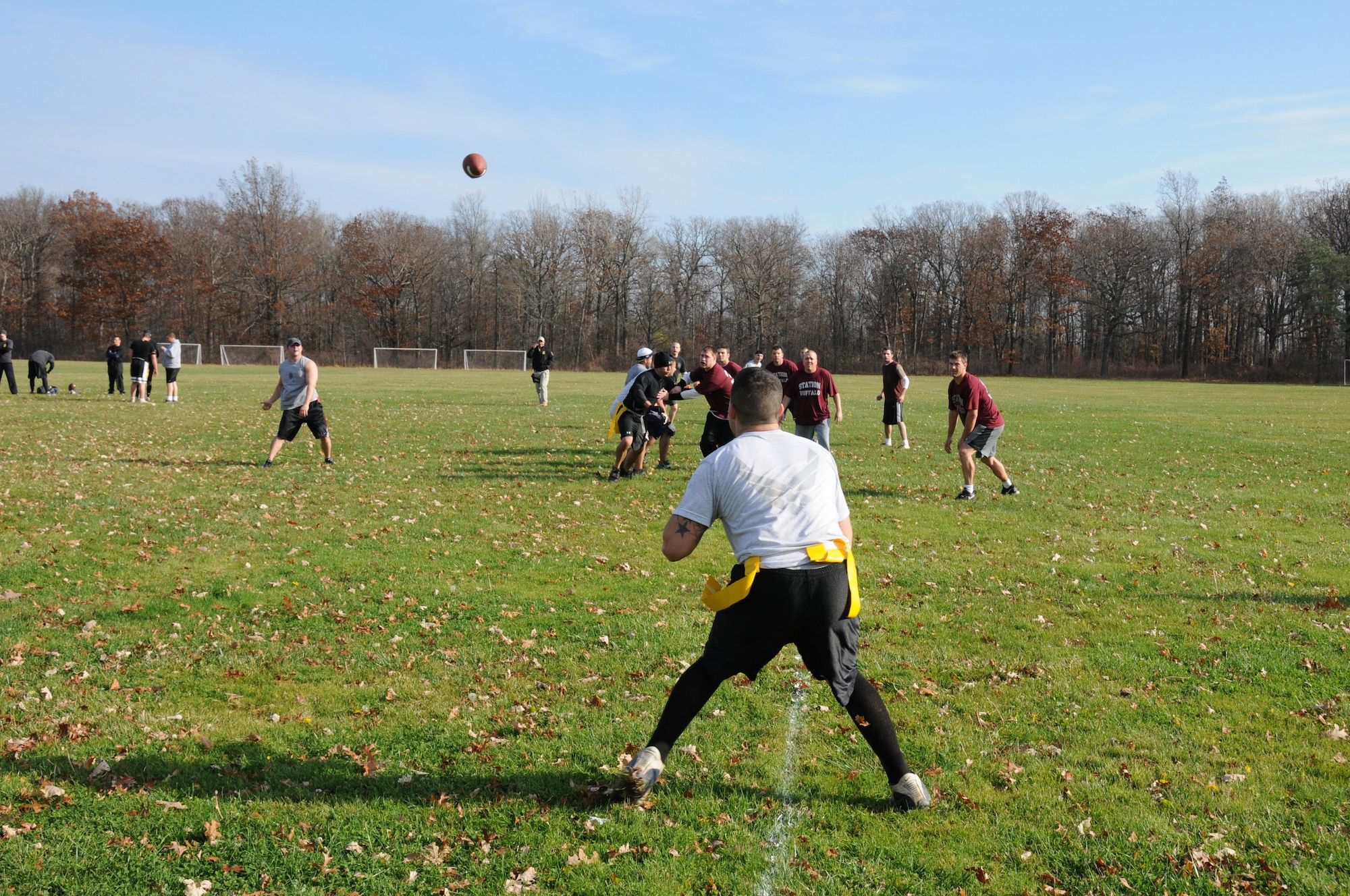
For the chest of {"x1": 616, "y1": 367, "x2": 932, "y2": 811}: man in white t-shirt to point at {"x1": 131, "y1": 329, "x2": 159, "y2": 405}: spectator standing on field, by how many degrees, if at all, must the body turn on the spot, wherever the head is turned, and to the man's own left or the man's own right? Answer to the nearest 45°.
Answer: approximately 45° to the man's own left

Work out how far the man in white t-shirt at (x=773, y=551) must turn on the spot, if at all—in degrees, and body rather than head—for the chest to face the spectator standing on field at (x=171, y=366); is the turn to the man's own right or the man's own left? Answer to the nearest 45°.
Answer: approximately 45° to the man's own left

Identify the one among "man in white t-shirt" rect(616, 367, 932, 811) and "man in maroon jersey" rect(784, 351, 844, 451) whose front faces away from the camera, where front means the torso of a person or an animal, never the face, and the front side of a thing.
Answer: the man in white t-shirt

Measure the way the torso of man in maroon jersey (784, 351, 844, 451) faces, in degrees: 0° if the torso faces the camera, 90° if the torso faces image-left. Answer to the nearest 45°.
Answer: approximately 0°

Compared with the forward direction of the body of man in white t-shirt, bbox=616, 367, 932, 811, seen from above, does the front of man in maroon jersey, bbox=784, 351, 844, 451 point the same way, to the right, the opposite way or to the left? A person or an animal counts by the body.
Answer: the opposite way

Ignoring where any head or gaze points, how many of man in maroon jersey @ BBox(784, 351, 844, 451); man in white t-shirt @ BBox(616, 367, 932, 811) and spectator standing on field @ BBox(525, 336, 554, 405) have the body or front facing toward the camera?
2

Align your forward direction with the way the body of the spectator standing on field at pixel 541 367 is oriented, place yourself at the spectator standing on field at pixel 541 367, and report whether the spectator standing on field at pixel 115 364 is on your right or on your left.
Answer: on your right

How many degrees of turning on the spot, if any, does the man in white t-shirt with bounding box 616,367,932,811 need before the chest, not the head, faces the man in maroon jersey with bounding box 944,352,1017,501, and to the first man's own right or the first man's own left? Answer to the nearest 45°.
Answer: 0° — they already face them

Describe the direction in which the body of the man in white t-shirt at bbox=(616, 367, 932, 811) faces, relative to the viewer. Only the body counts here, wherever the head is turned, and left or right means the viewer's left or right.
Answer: facing away from the viewer

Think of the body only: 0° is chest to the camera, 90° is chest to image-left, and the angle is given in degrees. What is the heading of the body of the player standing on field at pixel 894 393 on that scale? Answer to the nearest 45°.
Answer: approximately 45°

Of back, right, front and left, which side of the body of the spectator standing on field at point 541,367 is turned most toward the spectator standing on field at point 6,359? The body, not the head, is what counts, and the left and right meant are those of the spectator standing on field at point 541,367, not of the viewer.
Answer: right
